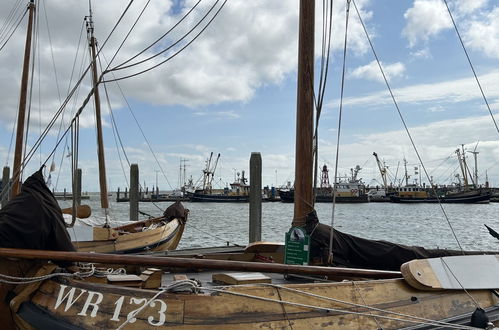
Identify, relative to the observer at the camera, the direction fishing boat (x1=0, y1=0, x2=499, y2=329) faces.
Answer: facing to the left of the viewer

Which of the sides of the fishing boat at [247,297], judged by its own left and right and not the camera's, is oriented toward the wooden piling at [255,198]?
right

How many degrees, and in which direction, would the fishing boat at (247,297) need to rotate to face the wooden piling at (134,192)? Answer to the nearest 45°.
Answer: approximately 90° to its right
